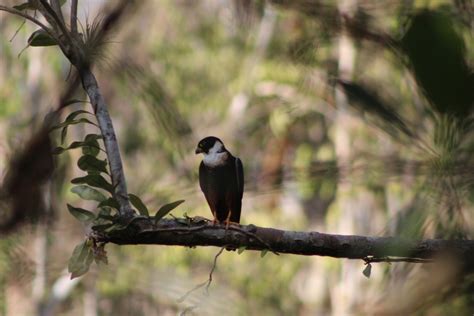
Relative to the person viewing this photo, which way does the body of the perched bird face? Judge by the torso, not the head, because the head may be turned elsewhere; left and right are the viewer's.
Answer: facing the viewer and to the left of the viewer
